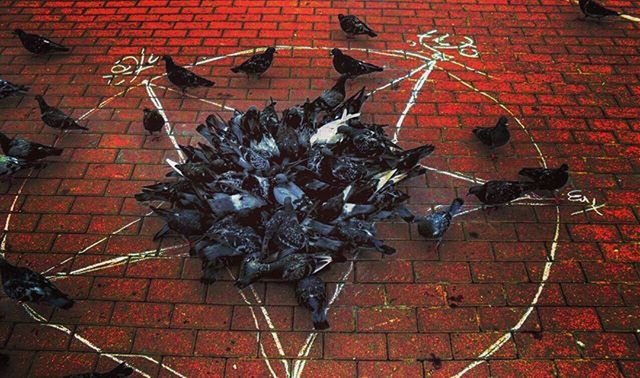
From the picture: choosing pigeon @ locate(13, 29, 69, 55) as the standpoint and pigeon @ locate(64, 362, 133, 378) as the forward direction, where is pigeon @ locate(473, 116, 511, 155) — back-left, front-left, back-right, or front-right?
front-left

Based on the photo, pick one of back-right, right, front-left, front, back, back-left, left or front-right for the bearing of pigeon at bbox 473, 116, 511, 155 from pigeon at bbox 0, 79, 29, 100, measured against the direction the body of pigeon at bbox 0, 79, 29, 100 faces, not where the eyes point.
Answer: back-left

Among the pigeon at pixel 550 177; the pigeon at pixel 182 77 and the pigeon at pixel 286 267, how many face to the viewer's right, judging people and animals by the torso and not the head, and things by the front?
1

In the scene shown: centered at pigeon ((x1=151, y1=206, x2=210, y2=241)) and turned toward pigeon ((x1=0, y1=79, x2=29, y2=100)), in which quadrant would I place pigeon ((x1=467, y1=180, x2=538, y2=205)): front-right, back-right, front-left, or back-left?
back-right

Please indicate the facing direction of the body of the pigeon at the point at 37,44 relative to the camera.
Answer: to the viewer's left

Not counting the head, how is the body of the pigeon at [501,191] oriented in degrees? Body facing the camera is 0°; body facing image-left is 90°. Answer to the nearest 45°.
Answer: approximately 90°

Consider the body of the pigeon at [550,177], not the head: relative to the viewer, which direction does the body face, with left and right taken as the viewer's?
facing to the right of the viewer

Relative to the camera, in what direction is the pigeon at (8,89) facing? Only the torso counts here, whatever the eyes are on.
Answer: to the viewer's left

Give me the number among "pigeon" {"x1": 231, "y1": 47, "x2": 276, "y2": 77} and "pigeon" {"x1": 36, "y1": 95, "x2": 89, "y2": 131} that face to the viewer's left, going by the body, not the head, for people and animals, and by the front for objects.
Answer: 1

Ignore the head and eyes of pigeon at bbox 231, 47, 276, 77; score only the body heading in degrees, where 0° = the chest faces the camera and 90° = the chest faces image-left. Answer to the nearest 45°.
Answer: approximately 270°

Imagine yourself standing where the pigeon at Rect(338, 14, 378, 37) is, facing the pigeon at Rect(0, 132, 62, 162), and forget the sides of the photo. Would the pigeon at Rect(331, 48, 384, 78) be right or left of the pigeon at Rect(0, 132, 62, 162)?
left
